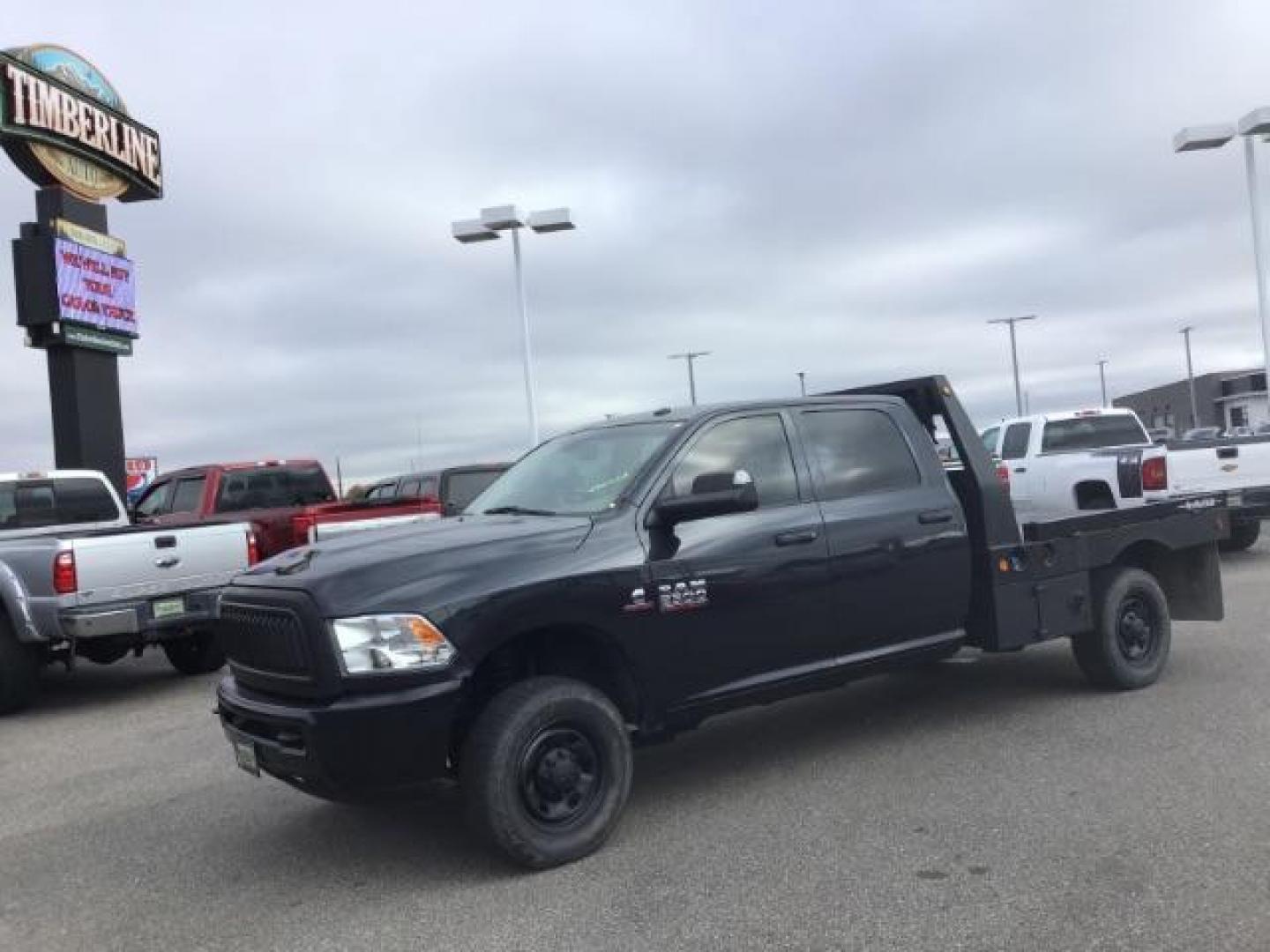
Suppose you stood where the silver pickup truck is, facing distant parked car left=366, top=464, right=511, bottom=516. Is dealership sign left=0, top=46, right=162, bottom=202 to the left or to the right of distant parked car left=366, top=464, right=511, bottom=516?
left

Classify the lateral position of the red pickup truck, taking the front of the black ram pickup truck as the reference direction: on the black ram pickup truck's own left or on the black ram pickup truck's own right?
on the black ram pickup truck's own right

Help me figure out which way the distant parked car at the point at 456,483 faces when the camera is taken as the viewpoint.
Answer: facing away from the viewer and to the left of the viewer

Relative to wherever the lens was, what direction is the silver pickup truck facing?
facing away from the viewer and to the left of the viewer

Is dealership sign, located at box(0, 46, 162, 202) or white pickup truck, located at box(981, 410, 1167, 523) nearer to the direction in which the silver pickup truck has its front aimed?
the dealership sign

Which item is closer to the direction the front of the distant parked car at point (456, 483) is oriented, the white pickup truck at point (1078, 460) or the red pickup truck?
the red pickup truck

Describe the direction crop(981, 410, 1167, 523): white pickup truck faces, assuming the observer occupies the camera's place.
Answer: facing away from the viewer and to the left of the viewer

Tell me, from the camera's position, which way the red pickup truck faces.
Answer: facing away from the viewer and to the left of the viewer
